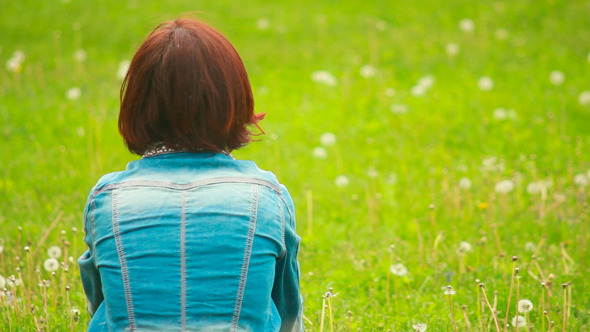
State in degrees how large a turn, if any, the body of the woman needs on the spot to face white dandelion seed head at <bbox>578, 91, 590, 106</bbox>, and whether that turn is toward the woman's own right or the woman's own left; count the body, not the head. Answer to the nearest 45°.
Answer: approximately 45° to the woman's own right

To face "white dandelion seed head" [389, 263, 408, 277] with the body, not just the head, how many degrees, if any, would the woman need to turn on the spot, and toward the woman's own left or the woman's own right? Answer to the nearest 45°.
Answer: approximately 45° to the woman's own right

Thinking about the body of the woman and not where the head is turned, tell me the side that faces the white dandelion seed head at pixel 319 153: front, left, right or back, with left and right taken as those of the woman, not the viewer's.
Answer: front

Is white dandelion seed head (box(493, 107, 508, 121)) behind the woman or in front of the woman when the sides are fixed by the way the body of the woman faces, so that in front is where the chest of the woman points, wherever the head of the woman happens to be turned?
in front

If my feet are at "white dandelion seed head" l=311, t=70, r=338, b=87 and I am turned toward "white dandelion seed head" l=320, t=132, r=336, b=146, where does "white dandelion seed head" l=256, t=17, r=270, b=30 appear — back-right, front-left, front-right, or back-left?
back-right

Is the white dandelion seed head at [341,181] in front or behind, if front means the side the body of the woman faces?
in front

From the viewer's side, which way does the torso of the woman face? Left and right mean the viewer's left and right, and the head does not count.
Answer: facing away from the viewer

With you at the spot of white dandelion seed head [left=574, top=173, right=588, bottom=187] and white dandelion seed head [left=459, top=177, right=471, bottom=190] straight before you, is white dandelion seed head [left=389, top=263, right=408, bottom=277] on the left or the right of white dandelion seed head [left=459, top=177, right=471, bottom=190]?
left

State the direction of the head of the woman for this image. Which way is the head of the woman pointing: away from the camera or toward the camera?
away from the camera

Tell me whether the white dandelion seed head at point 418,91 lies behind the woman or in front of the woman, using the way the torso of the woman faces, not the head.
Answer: in front

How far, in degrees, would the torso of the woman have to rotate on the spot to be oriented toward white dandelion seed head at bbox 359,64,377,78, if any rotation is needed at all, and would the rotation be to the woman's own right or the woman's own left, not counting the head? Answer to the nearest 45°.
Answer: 0° — they already face it
